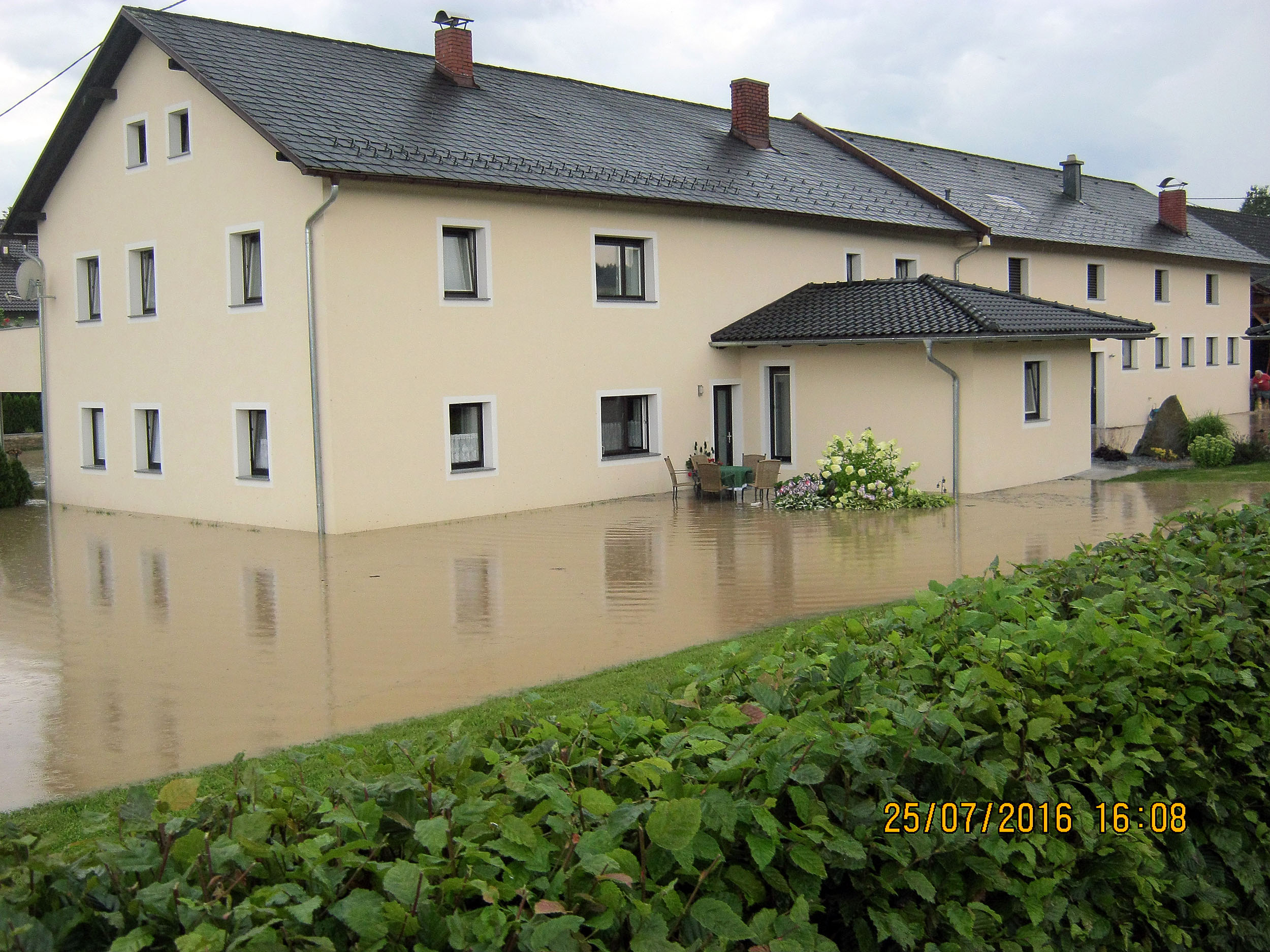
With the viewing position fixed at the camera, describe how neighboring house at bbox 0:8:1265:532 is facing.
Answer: facing the viewer and to the right of the viewer

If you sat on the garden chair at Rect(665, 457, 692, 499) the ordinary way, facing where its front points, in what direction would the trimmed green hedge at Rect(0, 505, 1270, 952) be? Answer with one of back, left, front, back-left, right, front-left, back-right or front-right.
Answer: right

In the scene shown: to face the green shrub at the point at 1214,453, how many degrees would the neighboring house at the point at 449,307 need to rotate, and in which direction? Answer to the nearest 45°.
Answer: approximately 45° to its left

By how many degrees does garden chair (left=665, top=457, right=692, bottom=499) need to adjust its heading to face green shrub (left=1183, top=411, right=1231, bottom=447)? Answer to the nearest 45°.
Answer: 0° — it already faces it

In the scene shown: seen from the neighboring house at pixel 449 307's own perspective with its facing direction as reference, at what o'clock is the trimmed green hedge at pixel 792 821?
The trimmed green hedge is roughly at 1 o'clock from the neighboring house.

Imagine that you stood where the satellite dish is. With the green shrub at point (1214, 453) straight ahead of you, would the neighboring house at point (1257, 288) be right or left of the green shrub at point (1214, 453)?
left

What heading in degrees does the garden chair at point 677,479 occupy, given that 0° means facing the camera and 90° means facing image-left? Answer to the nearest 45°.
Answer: approximately 270°

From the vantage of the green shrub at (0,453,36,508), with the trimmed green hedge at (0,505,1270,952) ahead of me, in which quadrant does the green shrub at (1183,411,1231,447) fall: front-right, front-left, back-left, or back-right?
front-left

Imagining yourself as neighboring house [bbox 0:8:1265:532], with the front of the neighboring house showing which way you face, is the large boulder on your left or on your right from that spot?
on your left

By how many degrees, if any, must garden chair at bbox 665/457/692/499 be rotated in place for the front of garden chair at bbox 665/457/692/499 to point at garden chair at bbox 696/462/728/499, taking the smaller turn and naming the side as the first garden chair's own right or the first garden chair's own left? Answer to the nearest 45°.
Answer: approximately 45° to the first garden chair's own right

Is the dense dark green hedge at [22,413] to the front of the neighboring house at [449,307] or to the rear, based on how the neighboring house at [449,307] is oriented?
to the rear

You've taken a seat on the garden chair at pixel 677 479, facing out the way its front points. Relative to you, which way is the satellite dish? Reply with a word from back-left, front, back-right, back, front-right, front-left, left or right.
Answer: back

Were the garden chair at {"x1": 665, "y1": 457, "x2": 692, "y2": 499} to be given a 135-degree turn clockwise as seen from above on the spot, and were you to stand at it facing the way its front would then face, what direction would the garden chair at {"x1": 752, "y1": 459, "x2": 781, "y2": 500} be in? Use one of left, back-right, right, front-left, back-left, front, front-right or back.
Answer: left

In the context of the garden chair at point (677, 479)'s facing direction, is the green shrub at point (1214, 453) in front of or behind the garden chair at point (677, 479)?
in front

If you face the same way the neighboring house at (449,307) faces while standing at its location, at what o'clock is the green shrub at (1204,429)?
The green shrub is roughly at 10 o'clock from the neighboring house.
